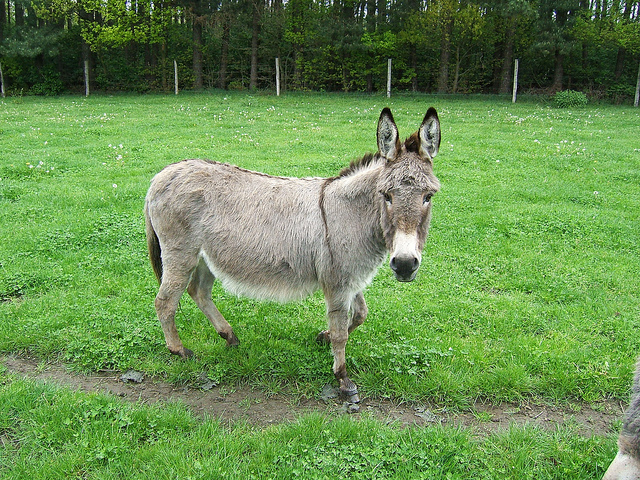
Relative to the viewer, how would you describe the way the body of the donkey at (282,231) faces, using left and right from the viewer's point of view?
facing the viewer and to the right of the viewer

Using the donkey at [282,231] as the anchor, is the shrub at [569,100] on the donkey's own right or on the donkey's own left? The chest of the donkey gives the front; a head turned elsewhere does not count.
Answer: on the donkey's own left

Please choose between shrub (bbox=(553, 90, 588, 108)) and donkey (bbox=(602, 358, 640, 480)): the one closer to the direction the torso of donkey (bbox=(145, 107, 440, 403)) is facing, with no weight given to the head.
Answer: the donkey
